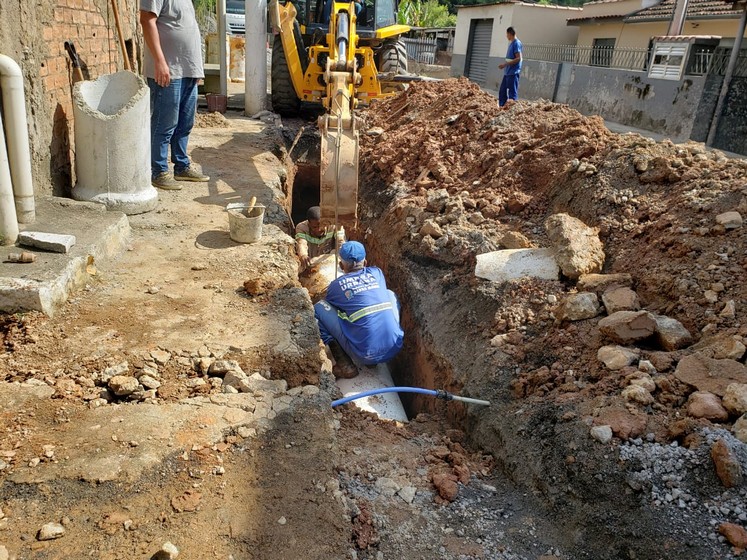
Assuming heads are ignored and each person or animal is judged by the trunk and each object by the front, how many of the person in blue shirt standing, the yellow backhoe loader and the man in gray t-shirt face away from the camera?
1

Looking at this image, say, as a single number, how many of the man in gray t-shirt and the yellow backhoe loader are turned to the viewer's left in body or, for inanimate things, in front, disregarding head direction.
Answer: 0

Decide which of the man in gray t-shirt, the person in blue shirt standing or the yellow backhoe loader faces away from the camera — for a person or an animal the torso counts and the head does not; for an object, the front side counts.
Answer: the yellow backhoe loader

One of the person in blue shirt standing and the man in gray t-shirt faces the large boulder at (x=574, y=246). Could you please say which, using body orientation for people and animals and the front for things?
the man in gray t-shirt

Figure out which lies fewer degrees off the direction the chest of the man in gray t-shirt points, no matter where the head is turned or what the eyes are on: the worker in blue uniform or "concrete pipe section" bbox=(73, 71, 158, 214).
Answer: the worker in blue uniform

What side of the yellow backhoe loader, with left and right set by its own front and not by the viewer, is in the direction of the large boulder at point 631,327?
back

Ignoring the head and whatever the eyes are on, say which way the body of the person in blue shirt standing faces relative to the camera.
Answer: to the viewer's left

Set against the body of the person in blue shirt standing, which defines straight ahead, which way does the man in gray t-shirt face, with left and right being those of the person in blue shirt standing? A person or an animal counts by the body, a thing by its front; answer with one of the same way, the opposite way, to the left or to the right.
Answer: the opposite way

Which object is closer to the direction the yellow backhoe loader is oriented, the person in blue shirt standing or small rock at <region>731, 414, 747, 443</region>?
the person in blue shirt standing

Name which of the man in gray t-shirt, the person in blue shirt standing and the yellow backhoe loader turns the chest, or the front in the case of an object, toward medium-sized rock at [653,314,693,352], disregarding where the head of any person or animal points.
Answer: the man in gray t-shirt

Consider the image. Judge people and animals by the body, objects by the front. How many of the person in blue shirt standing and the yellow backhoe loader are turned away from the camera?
1

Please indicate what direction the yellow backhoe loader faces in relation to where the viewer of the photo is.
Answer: facing away from the viewer

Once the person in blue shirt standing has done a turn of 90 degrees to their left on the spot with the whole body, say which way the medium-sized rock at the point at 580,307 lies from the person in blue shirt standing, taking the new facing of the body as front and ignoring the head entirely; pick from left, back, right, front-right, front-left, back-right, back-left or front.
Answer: front
